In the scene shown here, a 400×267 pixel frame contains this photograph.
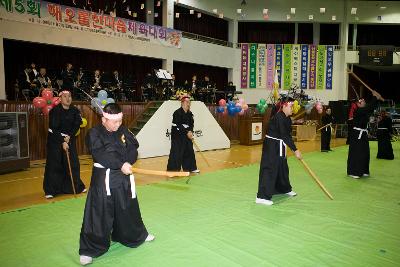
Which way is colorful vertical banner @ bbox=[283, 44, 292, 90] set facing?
toward the camera

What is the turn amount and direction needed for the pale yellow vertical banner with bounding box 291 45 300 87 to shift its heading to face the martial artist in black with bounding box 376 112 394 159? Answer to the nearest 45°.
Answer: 0° — it already faces them

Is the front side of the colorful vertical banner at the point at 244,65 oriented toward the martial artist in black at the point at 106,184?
yes

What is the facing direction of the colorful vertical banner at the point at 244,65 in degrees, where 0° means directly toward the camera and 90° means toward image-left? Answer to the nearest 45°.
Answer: approximately 0°

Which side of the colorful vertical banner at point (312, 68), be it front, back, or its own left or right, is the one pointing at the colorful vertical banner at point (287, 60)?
right

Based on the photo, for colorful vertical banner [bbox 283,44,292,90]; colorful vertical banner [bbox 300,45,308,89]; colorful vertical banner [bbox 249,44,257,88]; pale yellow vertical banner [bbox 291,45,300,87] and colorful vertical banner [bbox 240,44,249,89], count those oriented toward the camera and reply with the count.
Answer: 5

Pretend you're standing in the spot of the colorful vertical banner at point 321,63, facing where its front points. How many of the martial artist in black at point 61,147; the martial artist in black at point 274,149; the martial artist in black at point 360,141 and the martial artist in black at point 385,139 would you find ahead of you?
4

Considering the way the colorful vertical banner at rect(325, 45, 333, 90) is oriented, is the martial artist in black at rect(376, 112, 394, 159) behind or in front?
in front

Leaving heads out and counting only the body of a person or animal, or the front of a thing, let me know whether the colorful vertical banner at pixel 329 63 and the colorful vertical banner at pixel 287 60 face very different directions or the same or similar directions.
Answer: same or similar directions

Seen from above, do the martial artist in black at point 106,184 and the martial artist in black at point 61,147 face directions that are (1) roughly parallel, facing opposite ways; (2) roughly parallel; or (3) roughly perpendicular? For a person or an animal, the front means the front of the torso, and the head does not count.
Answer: roughly parallel

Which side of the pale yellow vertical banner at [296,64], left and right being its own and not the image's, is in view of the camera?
front

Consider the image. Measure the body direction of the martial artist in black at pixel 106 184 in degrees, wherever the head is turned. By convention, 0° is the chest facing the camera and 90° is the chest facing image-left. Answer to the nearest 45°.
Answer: approximately 315°

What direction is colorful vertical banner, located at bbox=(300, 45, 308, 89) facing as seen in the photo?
toward the camera

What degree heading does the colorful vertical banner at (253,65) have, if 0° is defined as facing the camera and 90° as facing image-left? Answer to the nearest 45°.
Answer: approximately 0°

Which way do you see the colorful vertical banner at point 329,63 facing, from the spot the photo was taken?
facing the viewer

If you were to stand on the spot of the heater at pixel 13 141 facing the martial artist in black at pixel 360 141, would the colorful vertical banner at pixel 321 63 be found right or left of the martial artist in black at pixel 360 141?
left

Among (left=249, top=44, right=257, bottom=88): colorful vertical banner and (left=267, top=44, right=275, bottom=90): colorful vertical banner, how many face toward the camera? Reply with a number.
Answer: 2

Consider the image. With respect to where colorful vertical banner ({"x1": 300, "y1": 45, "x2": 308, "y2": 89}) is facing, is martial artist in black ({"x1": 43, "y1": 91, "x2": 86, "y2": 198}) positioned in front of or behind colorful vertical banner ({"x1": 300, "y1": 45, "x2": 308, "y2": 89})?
in front

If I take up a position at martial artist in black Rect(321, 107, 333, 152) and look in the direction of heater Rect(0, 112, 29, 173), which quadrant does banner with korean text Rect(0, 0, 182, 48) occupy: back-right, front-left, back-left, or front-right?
front-right
